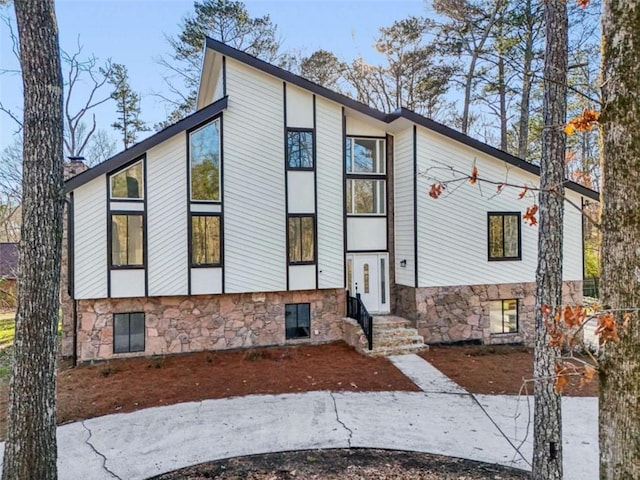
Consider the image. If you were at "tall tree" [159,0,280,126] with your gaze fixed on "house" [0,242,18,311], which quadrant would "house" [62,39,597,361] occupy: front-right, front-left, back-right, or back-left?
back-left

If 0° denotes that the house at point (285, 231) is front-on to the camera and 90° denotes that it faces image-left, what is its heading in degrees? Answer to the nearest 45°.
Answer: approximately 0°

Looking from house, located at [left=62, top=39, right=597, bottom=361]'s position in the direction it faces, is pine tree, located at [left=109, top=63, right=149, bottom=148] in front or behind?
behind

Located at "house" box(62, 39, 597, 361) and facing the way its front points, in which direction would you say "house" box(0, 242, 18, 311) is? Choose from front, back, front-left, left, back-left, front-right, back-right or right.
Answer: back-right

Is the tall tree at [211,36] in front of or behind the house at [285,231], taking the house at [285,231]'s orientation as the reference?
behind
